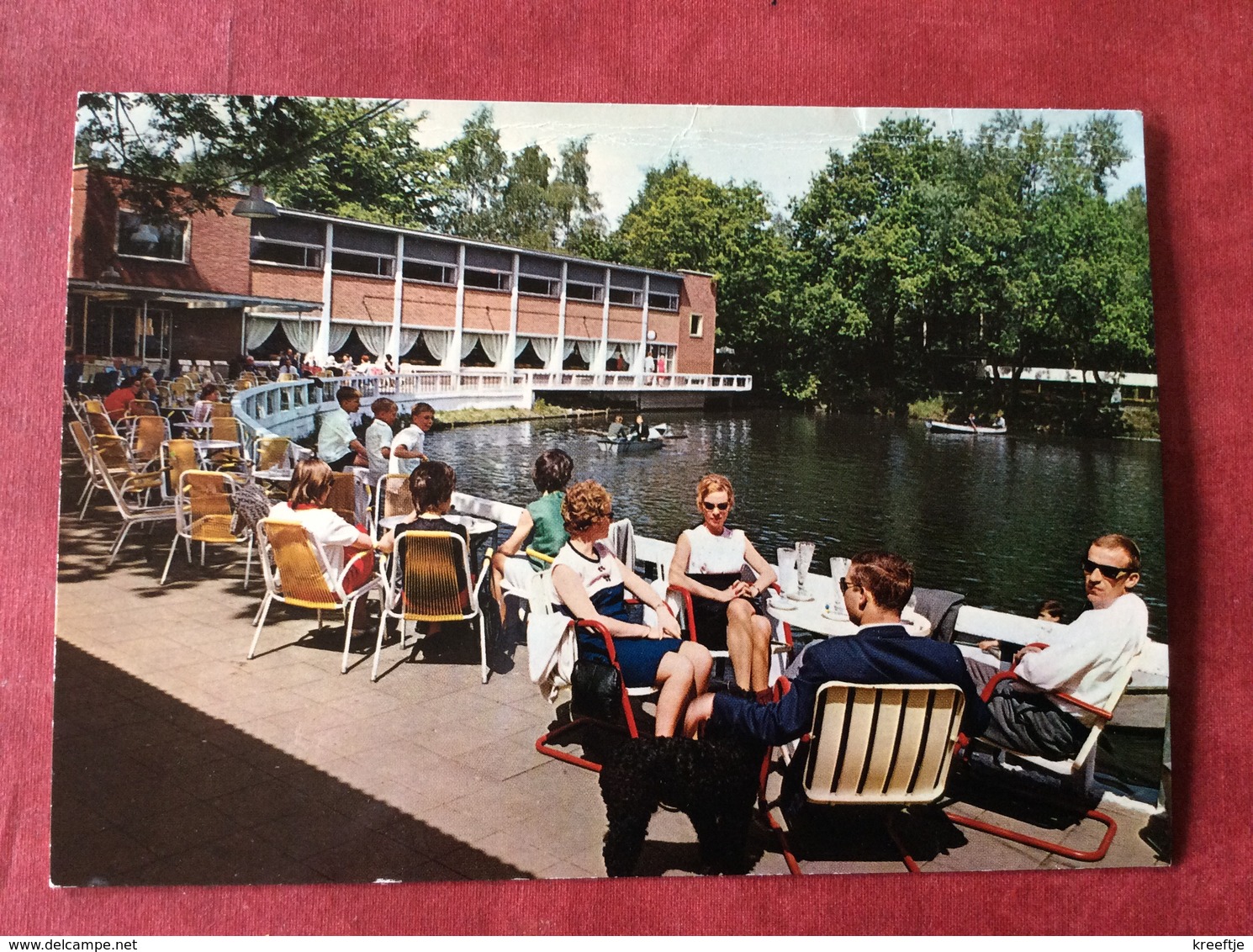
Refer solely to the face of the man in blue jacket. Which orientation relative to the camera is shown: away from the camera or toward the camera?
away from the camera

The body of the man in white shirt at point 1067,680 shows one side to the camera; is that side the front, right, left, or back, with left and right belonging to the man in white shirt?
left

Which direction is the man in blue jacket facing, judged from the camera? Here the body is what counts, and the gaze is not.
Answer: away from the camera

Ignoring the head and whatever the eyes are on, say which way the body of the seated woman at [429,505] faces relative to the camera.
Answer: away from the camera

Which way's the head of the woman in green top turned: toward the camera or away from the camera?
away from the camera
